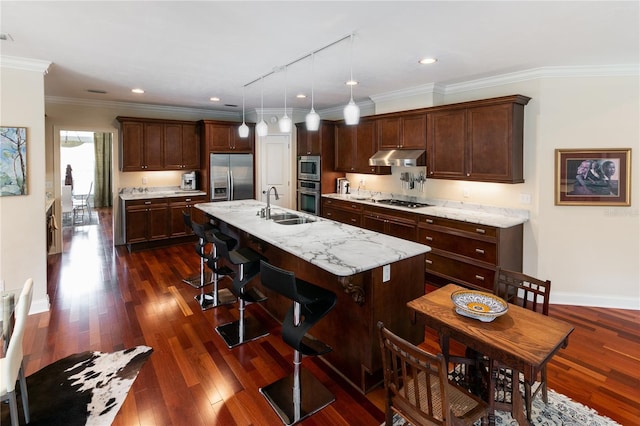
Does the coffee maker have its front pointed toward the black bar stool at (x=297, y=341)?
yes

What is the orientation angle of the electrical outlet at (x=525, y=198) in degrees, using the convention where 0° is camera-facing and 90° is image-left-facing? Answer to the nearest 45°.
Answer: approximately 0°

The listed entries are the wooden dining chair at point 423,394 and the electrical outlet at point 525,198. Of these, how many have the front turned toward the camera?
1

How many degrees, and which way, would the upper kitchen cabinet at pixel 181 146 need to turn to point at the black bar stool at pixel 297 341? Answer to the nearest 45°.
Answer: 0° — it already faces it

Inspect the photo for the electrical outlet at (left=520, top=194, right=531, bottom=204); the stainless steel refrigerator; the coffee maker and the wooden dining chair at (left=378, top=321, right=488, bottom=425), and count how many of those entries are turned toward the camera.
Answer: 3
